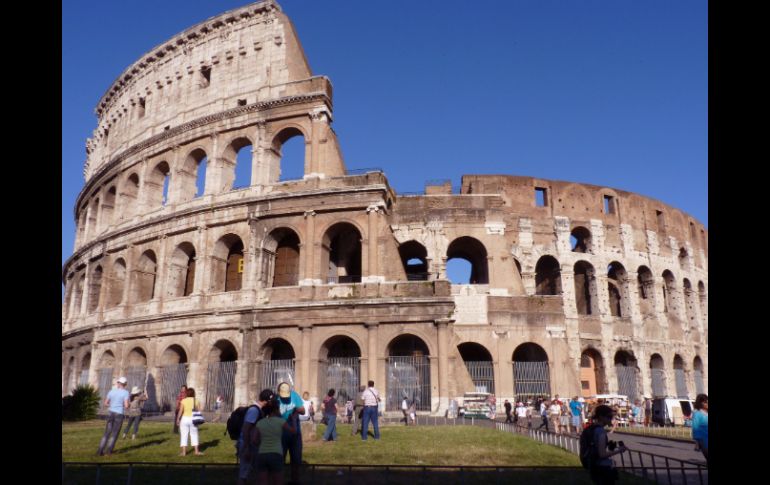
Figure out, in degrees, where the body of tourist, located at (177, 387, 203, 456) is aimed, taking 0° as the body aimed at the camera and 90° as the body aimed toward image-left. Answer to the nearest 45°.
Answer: approximately 180°
